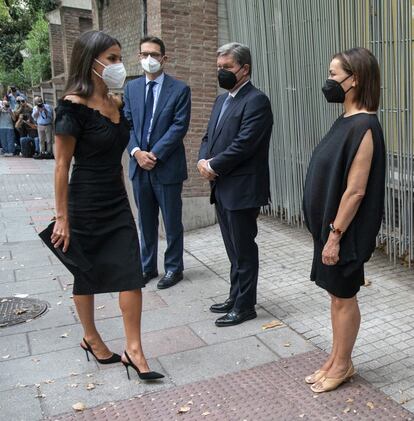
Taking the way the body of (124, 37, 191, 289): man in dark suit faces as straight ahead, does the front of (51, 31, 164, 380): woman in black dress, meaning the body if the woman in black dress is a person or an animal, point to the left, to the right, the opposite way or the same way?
to the left

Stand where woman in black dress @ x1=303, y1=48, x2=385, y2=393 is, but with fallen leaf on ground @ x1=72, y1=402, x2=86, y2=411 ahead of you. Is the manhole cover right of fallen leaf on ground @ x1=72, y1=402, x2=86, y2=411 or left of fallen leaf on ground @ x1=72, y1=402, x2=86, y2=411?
right

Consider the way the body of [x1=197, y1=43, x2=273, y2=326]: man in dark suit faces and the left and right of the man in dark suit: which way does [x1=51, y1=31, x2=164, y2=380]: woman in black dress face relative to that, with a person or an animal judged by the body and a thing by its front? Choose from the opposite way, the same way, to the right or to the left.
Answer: to the left

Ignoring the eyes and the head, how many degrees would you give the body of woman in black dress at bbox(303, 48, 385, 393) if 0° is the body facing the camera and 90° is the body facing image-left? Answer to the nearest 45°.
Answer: approximately 90°

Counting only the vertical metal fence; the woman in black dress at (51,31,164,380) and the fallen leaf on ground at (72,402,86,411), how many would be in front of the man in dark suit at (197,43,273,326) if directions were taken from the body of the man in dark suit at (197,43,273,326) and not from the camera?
2

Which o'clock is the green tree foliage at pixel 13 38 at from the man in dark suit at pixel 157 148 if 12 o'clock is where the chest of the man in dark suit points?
The green tree foliage is roughly at 4 o'clock from the man in dark suit.

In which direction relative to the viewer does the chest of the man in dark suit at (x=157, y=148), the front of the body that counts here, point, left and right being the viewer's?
facing the viewer and to the left of the viewer

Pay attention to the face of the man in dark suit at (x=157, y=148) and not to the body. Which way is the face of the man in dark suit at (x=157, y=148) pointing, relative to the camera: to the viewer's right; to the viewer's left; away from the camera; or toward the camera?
toward the camera

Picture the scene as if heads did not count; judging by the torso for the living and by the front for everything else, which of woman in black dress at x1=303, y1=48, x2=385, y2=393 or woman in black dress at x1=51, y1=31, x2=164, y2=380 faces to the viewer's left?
woman in black dress at x1=303, y1=48, x2=385, y2=393

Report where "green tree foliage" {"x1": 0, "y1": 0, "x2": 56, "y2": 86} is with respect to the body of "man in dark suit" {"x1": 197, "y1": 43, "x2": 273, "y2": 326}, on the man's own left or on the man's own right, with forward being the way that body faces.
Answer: on the man's own right

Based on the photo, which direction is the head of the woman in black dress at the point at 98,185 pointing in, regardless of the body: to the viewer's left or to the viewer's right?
to the viewer's right

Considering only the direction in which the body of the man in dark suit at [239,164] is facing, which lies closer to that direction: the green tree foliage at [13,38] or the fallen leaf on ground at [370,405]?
the fallen leaf on ground

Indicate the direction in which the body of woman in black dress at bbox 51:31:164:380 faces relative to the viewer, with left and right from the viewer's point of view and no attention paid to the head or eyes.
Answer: facing the viewer and to the right of the viewer

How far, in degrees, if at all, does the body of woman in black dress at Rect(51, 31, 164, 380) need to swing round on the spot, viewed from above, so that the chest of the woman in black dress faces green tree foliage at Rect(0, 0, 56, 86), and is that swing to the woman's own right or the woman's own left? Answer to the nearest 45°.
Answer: approximately 135° to the woman's own left

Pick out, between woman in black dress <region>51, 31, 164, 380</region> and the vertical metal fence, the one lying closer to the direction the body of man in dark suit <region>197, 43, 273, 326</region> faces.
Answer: the woman in black dress
